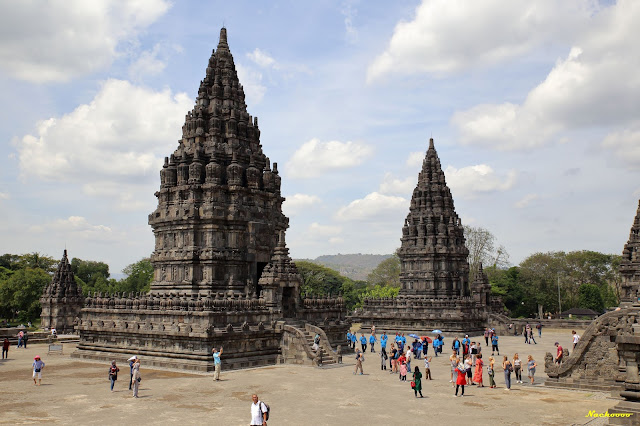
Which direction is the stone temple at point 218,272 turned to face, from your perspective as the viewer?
facing the viewer and to the right of the viewer

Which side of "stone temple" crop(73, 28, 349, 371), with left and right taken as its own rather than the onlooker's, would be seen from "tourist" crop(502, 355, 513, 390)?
front

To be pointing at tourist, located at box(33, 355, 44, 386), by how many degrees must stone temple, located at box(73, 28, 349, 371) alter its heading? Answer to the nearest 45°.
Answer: approximately 90° to its right

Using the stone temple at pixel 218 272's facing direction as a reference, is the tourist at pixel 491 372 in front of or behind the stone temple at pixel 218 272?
in front

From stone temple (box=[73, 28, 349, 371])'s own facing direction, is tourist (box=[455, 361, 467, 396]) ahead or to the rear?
ahead
